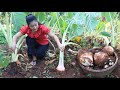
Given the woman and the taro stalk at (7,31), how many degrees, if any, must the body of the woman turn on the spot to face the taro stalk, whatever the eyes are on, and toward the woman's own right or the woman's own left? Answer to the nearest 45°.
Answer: approximately 90° to the woman's own right

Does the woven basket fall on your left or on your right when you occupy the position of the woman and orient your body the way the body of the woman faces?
on your left

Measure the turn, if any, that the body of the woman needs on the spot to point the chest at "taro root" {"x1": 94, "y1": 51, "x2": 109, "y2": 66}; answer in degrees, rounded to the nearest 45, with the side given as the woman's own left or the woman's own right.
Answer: approximately 90° to the woman's own left

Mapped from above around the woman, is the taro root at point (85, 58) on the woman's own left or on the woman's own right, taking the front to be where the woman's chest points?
on the woman's own left

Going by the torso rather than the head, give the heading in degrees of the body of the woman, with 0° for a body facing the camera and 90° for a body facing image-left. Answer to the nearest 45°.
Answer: approximately 0°

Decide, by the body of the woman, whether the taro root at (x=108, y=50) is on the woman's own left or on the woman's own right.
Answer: on the woman's own left
